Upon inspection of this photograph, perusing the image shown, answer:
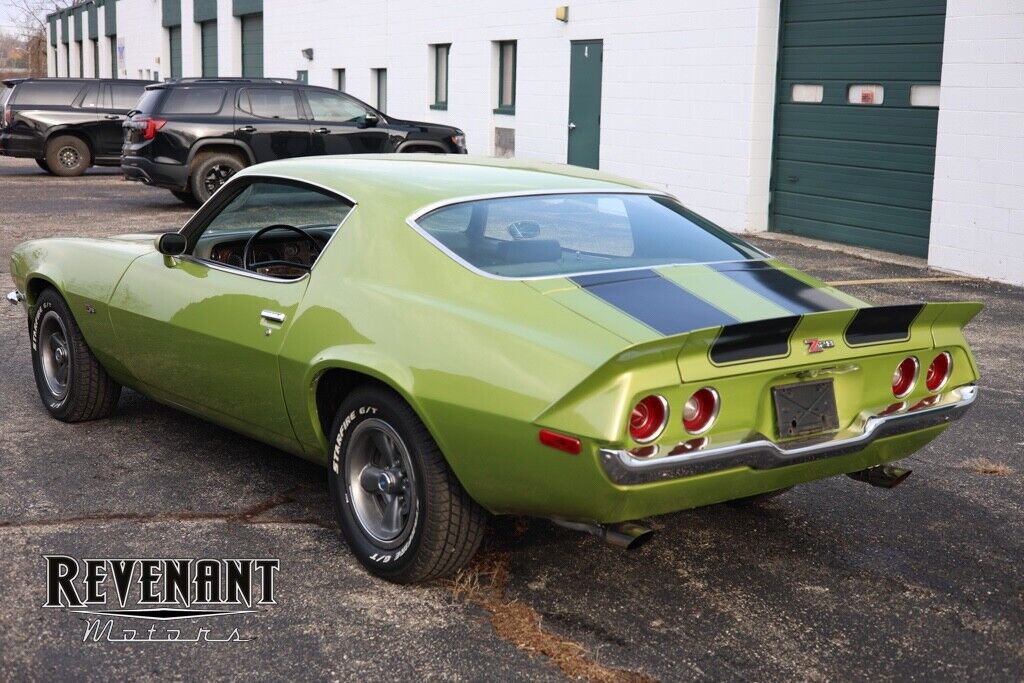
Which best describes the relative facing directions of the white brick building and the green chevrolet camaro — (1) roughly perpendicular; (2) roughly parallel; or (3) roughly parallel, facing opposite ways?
roughly perpendicular

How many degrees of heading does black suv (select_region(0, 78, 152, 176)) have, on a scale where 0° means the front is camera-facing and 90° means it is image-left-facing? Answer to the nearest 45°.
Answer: approximately 270°

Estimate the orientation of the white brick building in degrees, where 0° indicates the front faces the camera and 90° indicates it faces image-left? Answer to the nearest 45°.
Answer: approximately 45°

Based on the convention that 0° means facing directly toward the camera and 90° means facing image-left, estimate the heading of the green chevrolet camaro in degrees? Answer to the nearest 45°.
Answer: approximately 135°

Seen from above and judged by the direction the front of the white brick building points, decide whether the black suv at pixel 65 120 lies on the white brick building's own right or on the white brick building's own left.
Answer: on the white brick building's own right

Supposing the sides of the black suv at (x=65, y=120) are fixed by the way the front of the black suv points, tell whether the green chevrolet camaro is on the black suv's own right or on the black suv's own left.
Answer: on the black suv's own right
